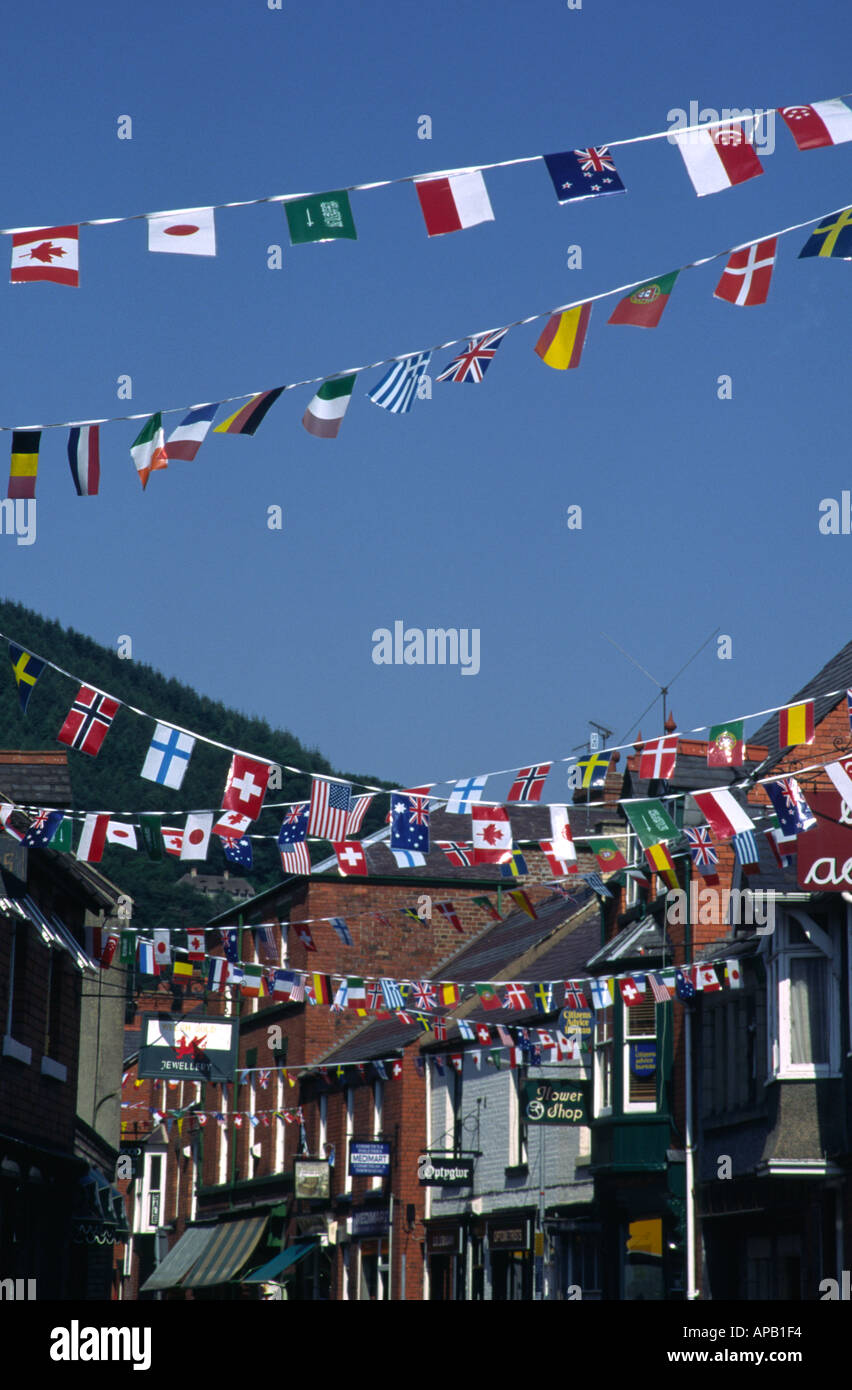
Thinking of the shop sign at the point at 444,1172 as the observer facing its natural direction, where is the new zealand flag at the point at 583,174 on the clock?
The new zealand flag is roughly at 12 o'clock from the shop sign.

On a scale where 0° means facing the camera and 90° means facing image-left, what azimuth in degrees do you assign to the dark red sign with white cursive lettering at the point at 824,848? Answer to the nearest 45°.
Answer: approximately 0°

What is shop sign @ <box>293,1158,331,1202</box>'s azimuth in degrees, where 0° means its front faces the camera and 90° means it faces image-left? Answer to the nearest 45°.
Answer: approximately 0°
